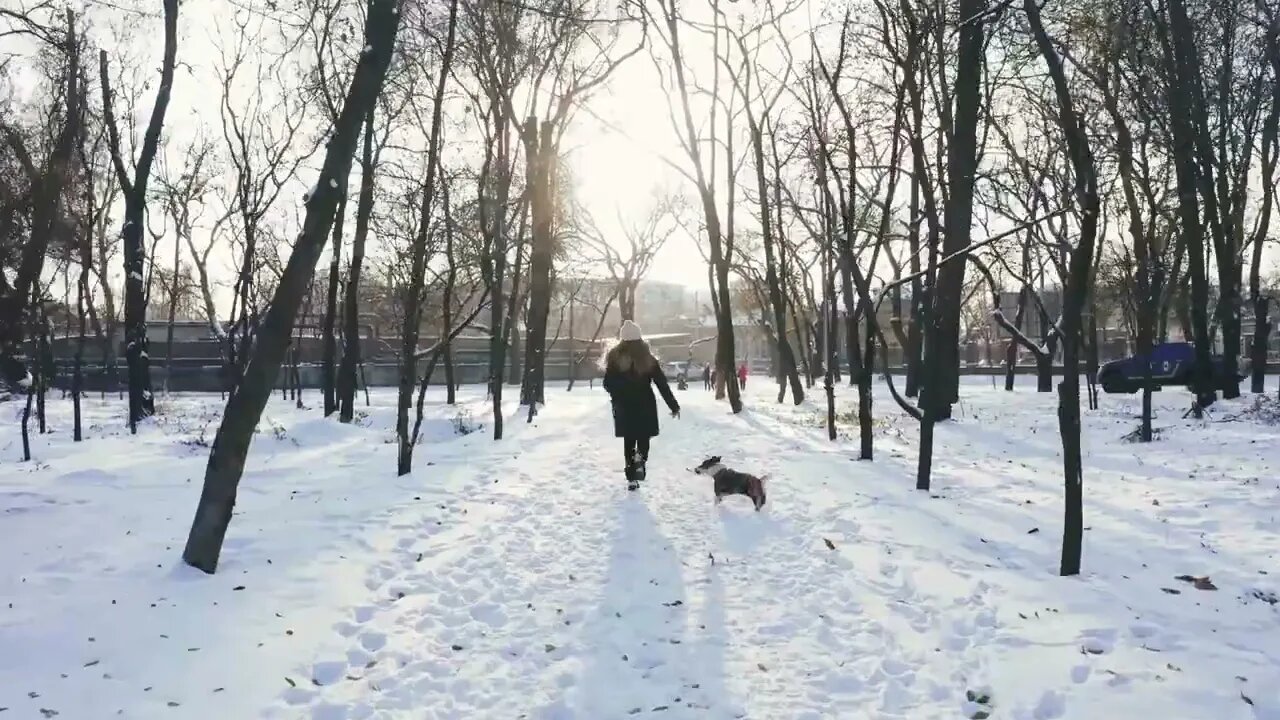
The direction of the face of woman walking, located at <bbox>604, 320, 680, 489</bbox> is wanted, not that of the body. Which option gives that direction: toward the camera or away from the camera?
away from the camera

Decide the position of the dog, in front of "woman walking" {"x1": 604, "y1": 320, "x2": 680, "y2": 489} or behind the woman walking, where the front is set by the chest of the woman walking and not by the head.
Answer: behind

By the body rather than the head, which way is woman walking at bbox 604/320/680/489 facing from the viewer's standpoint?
away from the camera

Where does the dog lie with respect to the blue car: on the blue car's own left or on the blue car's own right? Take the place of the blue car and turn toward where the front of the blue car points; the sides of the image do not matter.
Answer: on the blue car's own left

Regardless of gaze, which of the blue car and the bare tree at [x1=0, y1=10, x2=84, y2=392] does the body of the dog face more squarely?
the bare tree

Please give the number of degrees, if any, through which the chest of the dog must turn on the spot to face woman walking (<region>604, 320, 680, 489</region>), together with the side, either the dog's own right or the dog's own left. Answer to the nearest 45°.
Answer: approximately 45° to the dog's own right

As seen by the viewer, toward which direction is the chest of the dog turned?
to the viewer's left

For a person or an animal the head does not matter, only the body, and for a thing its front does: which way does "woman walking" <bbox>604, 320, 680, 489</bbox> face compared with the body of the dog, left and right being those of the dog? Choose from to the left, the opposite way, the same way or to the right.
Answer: to the right

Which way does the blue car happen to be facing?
to the viewer's left

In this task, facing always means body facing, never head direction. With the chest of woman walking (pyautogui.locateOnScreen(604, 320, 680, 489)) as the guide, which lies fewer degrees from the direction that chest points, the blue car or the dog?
the blue car

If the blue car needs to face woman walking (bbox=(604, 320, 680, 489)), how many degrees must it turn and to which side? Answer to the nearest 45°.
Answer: approximately 90° to its left
